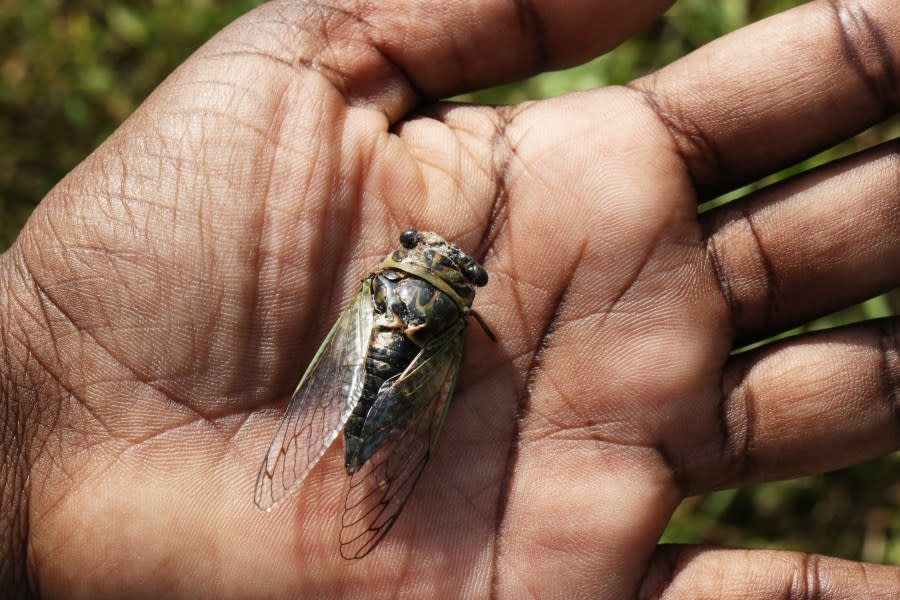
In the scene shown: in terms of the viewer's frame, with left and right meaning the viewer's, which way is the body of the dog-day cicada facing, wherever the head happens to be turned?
facing away from the viewer and to the right of the viewer
